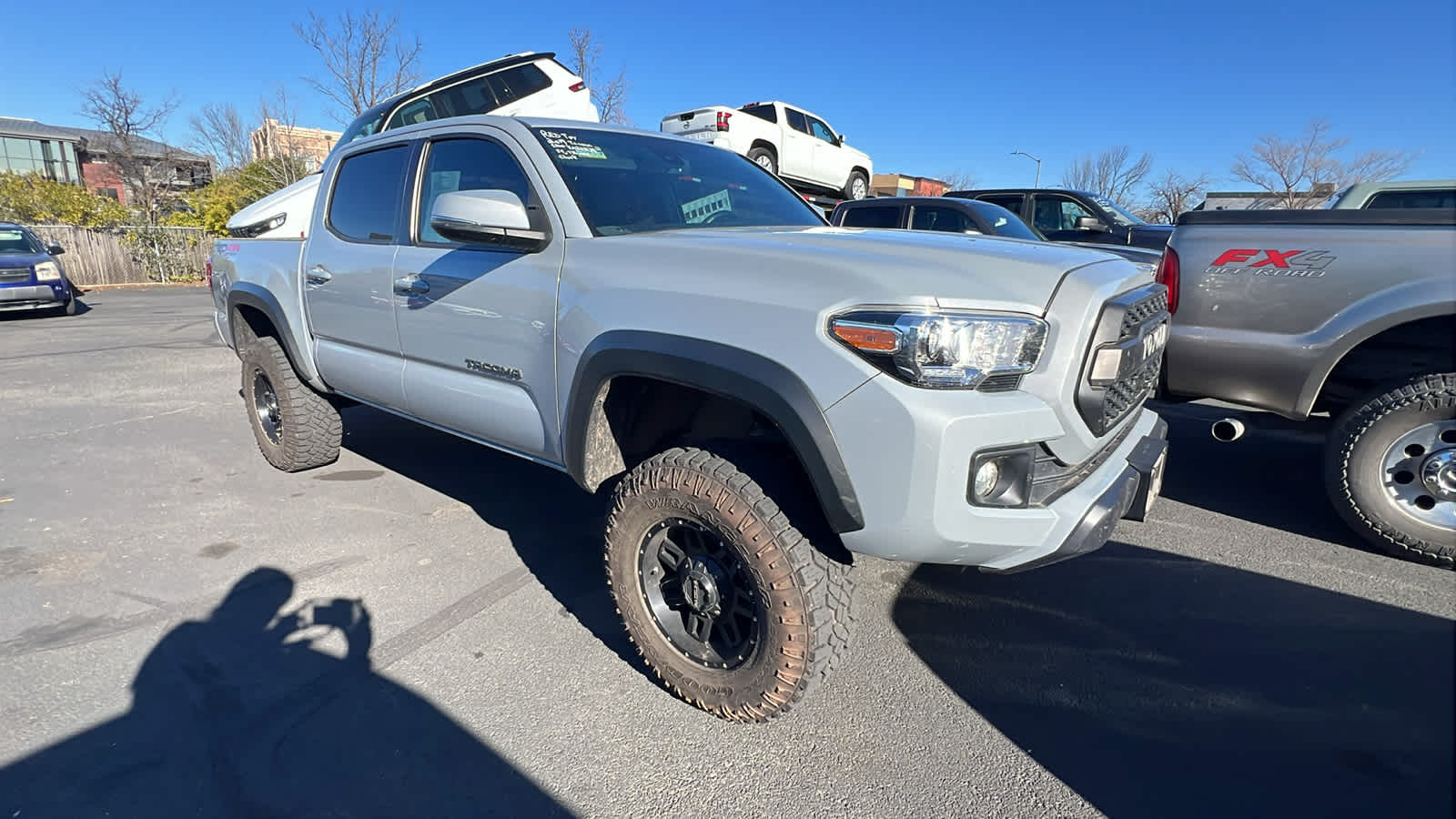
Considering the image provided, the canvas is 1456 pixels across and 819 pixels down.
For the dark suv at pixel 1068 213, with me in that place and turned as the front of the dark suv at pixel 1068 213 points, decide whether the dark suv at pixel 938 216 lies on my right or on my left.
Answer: on my right

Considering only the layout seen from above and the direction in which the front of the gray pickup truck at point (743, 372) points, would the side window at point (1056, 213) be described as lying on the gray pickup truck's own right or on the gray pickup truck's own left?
on the gray pickup truck's own left

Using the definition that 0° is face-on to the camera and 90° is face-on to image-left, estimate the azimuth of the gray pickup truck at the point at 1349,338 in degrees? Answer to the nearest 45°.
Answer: approximately 270°

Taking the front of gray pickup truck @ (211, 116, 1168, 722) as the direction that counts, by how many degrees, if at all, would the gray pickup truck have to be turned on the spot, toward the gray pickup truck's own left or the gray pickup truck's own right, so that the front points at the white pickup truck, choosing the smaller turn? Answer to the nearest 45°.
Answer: approximately 135° to the gray pickup truck's own left

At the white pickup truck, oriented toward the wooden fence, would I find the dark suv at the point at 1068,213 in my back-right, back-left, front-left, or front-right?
back-left

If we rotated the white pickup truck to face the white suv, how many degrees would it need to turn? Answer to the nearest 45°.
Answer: approximately 180°

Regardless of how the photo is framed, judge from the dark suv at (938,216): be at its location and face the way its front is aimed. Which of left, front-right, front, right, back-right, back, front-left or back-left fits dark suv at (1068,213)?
left

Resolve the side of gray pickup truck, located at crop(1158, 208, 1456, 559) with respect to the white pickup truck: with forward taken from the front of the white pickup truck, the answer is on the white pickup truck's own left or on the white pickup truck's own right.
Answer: on the white pickup truck's own right

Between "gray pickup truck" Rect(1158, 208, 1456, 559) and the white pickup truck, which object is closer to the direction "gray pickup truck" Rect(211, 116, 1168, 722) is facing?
the gray pickup truck

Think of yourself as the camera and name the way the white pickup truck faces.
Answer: facing away from the viewer and to the right of the viewer

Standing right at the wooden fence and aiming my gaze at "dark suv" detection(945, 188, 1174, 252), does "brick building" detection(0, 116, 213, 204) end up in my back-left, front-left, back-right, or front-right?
back-left

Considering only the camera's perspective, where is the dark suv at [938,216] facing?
facing the viewer and to the right of the viewer
